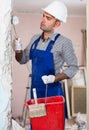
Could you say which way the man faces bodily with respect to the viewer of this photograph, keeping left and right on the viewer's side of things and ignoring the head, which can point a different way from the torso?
facing the viewer and to the left of the viewer
